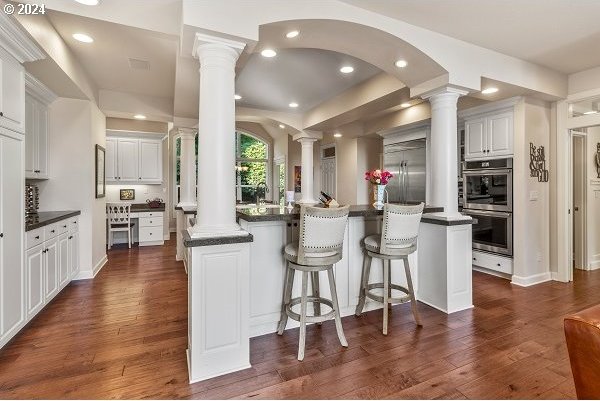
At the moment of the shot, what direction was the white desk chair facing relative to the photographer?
facing away from the viewer

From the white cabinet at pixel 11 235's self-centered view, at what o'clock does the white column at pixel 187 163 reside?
The white column is roughly at 9 o'clock from the white cabinet.

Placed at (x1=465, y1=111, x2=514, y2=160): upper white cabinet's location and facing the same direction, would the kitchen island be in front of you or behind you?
in front

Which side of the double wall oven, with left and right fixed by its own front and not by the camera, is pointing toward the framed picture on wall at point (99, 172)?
front

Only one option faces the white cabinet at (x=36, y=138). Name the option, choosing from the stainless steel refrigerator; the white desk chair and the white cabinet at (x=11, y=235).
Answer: the stainless steel refrigerator

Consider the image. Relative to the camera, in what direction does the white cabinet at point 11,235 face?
facing the viewer and to the right of the viewer

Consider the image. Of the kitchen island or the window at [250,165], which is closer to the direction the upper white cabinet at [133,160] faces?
the kitchen island

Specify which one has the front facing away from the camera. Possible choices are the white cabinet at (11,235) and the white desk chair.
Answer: the white desk chair

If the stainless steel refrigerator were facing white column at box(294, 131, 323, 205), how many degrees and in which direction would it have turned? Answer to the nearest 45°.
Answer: approximately 45° to its right

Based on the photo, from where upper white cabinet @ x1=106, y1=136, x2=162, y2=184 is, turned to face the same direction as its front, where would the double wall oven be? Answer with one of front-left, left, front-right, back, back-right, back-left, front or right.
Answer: front-left

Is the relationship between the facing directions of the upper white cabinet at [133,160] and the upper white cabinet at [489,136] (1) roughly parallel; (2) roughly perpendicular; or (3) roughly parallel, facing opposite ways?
roughly perpendicular

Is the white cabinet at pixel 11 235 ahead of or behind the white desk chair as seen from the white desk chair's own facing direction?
behind

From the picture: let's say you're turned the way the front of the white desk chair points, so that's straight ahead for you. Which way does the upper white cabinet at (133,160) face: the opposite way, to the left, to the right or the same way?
the opposite way

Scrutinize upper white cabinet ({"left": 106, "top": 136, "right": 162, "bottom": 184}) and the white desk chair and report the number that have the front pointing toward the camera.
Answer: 1
